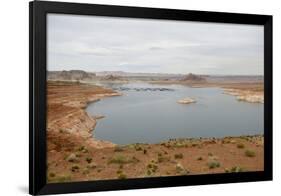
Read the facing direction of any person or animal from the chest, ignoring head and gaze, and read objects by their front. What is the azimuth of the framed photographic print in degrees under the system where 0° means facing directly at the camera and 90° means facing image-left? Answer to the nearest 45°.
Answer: approximately 315°
